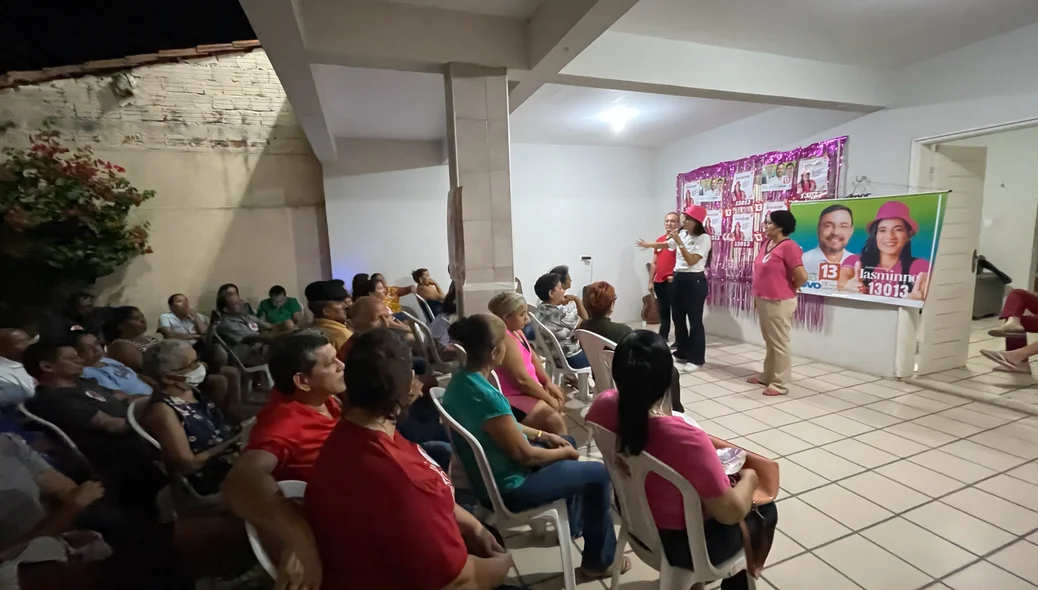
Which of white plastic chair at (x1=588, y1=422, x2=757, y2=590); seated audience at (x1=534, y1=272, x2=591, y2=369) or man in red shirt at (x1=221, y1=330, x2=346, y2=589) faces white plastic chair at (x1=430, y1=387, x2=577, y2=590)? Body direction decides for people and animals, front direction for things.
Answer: the man in red shirt

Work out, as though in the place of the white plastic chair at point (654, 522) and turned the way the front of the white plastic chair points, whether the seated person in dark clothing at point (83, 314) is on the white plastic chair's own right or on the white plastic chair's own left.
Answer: on the white plastic chair's own left

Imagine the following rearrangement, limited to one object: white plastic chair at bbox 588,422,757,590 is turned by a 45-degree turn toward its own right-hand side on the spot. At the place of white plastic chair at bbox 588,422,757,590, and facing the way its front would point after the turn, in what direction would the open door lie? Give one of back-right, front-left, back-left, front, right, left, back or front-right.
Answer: front-left

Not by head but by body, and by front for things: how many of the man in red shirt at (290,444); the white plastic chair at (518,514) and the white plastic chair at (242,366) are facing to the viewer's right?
3

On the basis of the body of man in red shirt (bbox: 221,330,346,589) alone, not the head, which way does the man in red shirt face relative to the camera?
to the viewer's right

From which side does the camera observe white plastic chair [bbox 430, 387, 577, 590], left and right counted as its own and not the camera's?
right

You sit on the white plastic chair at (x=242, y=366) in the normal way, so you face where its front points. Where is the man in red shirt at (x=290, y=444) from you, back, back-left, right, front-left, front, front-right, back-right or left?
right

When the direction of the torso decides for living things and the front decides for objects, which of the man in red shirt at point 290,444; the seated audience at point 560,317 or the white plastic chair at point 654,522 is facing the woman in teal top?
the man in red shirt

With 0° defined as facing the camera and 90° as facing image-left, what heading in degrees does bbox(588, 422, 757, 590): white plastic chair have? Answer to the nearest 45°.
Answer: approximately 225°

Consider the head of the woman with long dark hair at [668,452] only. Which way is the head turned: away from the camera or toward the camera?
away from the camera

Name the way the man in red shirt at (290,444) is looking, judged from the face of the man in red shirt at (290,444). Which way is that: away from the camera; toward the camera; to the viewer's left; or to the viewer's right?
to the viewer's right

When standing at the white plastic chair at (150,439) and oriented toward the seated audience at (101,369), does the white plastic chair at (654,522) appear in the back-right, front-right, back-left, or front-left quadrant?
back-right

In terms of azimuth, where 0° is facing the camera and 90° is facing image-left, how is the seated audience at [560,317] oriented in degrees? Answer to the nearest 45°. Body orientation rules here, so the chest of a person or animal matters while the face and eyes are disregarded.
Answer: approximately 270°
